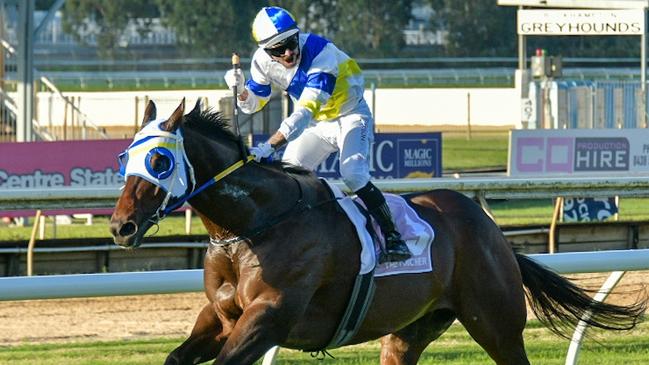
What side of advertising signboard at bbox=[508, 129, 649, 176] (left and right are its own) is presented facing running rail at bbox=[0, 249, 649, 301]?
front

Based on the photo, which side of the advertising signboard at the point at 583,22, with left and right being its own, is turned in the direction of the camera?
front

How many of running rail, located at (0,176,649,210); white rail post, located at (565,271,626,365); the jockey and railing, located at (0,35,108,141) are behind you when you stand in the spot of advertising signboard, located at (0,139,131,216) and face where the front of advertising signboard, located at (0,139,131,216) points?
1

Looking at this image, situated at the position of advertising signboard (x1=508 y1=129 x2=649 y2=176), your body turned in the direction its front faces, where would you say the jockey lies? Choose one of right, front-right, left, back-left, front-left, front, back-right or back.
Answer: front

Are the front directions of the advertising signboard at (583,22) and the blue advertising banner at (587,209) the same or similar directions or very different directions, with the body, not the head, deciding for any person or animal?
same or similar directions

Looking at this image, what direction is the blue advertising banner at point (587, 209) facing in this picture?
toward the camera

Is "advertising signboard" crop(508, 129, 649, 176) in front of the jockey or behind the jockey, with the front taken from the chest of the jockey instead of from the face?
behind

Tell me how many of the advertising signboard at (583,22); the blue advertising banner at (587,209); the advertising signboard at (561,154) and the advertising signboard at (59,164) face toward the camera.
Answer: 4

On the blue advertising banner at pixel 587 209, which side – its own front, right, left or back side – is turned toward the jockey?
front

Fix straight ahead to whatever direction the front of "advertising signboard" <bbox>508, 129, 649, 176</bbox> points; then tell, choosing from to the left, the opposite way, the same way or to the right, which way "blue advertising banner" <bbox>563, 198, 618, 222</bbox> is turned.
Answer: the same way

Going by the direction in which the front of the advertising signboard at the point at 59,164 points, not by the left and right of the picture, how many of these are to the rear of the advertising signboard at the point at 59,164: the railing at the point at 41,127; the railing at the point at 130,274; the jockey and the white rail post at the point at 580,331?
1

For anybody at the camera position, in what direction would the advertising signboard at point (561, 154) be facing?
facing the viewer

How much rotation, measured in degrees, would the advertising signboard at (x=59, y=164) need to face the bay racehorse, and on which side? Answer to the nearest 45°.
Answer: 0° — it already faces it
